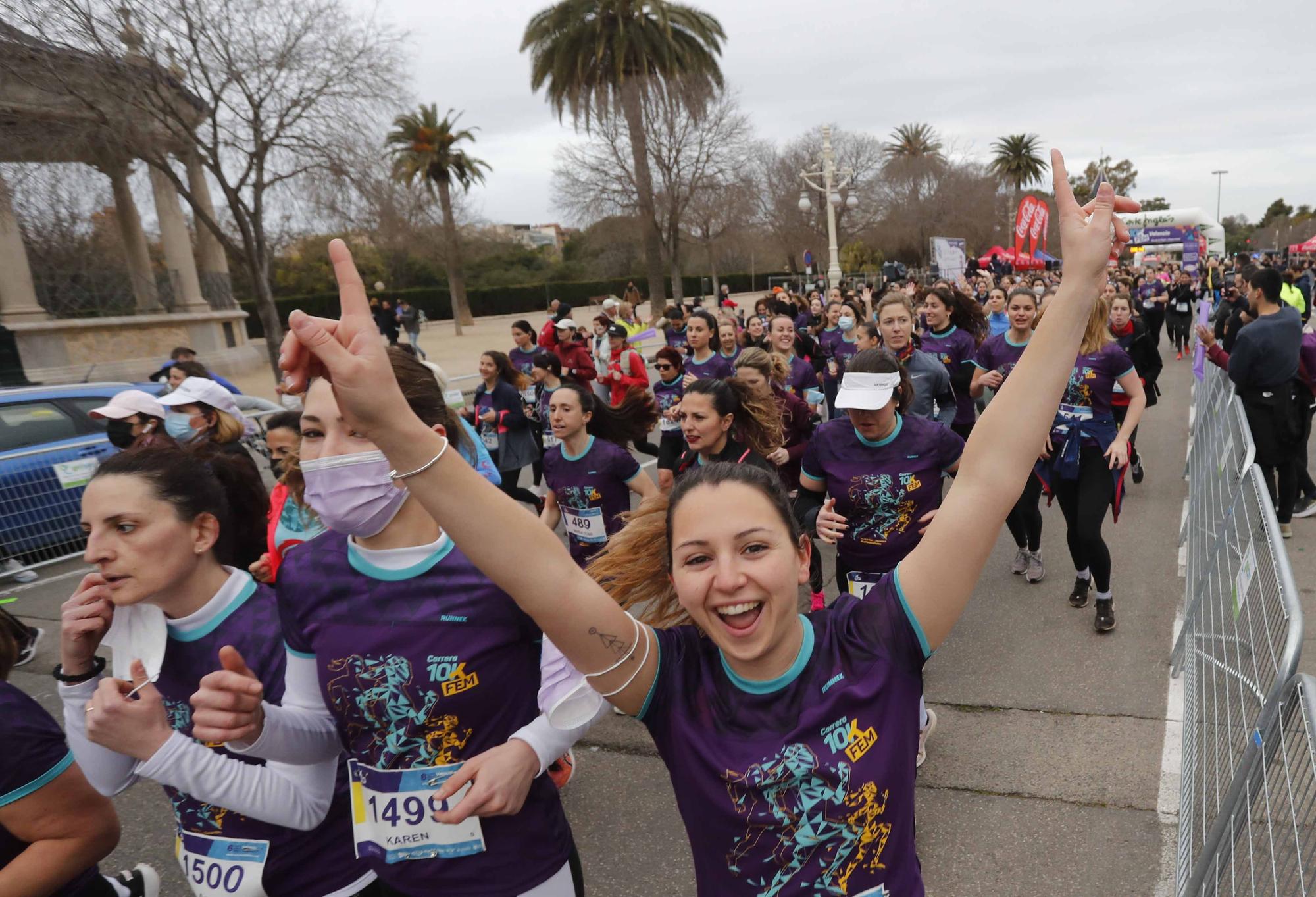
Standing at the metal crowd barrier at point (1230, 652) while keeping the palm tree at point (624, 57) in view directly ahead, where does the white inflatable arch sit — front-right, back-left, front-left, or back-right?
front-right

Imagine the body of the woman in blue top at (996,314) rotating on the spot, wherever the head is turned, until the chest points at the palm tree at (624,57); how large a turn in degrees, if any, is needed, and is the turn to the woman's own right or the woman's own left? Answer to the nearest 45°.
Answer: approximately 135° to the woman's own right

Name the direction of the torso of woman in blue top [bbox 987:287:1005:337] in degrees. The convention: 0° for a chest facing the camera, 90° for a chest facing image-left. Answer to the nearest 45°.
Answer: approximately 0°

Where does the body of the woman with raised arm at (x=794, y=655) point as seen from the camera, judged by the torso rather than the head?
toward the camera

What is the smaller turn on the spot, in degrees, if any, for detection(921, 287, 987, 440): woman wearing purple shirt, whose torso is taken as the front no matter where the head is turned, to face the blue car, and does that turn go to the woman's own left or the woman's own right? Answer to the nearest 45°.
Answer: approximately 45° to the woman's own right

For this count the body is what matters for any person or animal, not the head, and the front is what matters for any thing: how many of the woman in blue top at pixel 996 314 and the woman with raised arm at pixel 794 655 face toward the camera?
2

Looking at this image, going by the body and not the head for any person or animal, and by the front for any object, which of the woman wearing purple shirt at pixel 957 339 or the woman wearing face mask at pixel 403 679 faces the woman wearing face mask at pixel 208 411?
the woman wearing purple shirt at pixel 957 339

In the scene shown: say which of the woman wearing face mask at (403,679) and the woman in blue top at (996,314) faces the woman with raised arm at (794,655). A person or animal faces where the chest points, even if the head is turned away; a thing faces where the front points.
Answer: the woman in blue top at (996,314)

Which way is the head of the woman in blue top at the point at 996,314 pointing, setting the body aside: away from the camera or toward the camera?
toward the camera

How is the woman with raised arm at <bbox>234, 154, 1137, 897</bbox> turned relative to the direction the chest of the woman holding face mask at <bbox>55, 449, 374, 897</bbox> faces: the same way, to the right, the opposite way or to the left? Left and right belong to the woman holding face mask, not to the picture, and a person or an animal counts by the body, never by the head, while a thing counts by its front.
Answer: the same way

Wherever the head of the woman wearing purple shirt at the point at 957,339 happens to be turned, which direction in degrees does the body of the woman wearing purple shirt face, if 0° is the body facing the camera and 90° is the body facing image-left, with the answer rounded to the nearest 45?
approximately 45°

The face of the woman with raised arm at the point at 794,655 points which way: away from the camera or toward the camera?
toward the camera

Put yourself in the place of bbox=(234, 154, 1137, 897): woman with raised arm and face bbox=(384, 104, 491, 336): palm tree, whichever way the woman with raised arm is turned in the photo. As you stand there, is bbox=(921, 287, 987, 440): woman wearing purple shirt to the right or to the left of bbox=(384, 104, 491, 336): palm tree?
right

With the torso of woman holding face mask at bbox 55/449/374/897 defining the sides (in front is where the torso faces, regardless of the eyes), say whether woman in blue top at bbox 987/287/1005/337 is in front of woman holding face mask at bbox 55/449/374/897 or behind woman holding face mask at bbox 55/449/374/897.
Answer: behind

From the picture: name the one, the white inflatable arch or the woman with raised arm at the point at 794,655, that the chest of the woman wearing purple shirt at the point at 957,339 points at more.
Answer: the woman with raised arm

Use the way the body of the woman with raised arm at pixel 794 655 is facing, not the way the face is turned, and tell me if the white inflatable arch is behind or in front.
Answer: behind

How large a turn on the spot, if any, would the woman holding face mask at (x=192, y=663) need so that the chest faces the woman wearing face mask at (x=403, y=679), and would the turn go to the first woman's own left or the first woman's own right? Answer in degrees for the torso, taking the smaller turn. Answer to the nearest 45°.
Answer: approximately 90° to the first woman's own left
